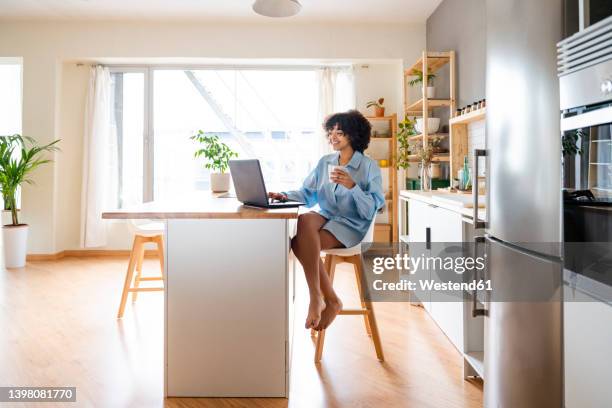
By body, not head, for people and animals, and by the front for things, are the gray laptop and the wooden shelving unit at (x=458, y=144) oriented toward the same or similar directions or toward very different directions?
very different directions

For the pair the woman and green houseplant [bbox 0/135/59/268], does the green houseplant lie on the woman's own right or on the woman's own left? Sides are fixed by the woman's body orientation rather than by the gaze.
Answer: on the woman's own right

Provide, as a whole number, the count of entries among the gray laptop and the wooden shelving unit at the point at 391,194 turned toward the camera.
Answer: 1

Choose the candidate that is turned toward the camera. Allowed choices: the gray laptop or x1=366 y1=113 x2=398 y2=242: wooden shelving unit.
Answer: the wooden shelving unit

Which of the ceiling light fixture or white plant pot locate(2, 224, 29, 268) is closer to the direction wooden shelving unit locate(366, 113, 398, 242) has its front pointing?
the ceiling light fixture

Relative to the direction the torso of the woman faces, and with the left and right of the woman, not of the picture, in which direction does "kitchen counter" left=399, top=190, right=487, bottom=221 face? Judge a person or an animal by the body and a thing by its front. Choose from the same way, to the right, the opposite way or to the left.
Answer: the same way

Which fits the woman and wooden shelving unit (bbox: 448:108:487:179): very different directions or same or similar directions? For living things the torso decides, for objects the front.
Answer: same or similar directions

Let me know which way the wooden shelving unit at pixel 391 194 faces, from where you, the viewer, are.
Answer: facing the viewer

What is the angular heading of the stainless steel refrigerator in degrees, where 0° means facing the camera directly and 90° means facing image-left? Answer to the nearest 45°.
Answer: approximately 45°

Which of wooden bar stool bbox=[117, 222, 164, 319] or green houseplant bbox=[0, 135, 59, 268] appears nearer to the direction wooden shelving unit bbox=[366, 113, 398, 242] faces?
the wooden bar stool

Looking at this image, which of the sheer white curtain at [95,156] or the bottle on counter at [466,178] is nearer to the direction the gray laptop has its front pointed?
the bottle on counter
